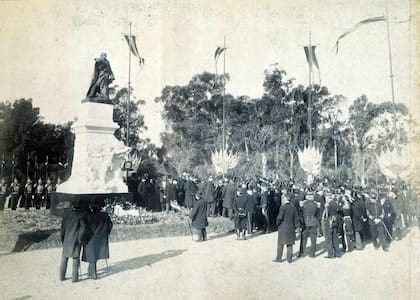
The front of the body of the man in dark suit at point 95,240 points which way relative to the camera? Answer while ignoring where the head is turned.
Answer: away from the camera

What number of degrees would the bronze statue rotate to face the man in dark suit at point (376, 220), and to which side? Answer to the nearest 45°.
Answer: approximately 45° to its left

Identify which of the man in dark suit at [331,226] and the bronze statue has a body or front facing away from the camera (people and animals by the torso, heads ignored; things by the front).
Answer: the man in dark suit

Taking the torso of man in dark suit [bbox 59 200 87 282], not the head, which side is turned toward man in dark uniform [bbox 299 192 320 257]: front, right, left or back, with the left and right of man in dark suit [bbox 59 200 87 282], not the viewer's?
right

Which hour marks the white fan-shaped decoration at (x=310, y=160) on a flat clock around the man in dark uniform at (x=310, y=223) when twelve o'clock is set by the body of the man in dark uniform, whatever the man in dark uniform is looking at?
The white fan-shaped decoration is roughly at 12 o'clock from the man in dark uniform.

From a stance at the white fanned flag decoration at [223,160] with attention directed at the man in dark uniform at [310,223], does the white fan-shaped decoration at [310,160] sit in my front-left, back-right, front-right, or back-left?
front-left

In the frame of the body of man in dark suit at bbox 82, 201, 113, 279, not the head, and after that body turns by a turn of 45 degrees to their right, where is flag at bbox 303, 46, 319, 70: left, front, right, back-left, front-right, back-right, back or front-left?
front-right

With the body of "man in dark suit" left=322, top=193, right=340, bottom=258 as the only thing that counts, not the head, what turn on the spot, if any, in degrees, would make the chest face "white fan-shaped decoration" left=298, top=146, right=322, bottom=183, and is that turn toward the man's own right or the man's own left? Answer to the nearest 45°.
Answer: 0° — they already face it

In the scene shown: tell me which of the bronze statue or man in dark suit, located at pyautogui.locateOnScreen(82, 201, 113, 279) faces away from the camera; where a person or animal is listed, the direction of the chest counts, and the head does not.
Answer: the man in dark suit

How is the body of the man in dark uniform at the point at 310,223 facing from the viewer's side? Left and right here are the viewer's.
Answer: facing away from the viewer

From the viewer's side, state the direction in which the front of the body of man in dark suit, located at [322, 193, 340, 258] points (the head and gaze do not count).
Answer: away from the camera

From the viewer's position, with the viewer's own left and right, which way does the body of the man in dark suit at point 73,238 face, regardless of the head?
facing away from the viewer

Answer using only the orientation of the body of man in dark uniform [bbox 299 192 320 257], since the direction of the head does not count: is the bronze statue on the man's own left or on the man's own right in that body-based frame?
on the man's own left
